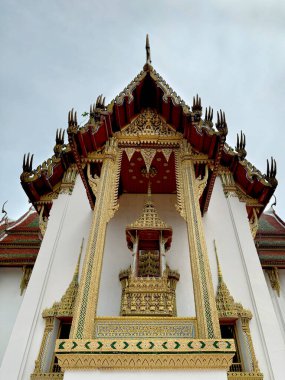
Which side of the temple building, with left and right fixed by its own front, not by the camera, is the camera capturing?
front
